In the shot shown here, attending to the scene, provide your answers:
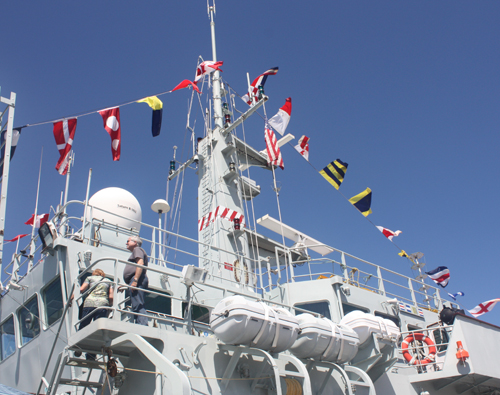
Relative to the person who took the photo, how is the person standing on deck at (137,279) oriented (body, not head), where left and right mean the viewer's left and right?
facing to the left of the viewer

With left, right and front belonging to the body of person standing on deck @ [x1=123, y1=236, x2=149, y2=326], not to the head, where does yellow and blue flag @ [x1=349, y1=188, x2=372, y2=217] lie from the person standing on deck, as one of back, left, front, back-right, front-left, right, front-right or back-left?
back-right

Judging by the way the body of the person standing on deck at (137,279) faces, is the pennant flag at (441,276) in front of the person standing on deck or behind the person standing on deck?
behind

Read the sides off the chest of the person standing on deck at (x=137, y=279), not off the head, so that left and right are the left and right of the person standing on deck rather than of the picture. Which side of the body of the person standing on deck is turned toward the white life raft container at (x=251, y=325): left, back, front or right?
back

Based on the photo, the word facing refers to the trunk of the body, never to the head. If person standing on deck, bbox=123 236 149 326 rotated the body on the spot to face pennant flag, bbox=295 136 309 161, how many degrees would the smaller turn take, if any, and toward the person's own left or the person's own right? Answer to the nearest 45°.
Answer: approximately 135° to the person's own right

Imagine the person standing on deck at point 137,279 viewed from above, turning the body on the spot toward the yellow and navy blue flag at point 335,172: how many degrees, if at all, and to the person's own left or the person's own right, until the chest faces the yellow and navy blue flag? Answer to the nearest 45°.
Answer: approximately 135° to the person's own right

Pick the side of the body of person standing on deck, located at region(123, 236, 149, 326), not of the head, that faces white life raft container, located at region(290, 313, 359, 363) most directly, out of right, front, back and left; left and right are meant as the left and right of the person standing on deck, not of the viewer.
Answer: back
